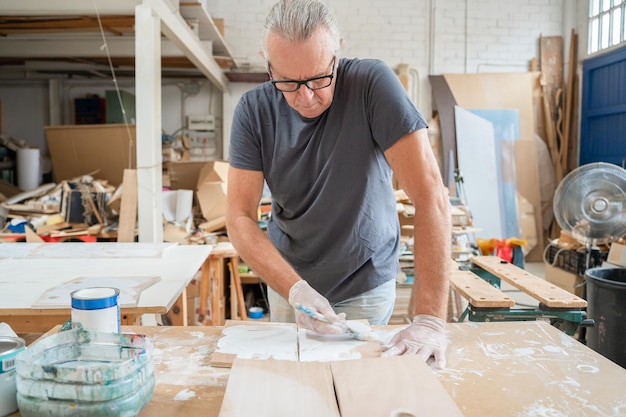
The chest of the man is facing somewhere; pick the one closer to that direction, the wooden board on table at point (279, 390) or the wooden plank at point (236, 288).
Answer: the wooden board on table

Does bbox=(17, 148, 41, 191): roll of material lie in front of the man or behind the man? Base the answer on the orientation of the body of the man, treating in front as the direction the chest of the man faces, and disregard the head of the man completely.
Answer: behind

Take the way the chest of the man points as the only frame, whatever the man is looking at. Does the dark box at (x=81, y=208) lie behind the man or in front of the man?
behind

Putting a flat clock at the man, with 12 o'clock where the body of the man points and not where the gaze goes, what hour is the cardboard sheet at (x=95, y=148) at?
The cardboard sheet is roughly at 5 o'clock from the man.

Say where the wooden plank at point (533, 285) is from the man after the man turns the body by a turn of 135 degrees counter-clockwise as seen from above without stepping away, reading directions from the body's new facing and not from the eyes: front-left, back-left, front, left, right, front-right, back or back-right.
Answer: front

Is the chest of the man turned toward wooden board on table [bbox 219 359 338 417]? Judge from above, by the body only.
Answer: yes

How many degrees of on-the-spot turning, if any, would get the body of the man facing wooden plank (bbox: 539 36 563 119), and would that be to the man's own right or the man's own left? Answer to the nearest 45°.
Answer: approximately 135° to the man's own left

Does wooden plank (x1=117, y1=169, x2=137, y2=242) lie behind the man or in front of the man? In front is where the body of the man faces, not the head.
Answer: behind

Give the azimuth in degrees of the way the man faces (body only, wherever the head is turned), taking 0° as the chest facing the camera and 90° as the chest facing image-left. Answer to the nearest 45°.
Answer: approximately 0°

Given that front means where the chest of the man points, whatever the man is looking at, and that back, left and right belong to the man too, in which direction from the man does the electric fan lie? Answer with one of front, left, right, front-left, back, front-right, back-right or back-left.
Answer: back-left
